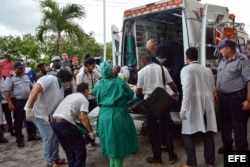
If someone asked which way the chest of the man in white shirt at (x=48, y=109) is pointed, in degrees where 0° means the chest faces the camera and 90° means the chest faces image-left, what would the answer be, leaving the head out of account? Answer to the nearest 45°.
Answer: approximately 270°

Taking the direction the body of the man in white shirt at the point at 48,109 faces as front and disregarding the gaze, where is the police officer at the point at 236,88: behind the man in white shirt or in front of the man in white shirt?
in front

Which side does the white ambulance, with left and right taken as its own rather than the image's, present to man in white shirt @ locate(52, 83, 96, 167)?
back

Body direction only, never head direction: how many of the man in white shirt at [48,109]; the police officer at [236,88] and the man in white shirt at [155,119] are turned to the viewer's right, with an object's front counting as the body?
1

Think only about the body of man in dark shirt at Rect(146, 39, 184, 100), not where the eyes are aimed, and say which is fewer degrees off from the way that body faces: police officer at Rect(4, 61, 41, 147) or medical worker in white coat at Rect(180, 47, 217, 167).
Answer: the police officer

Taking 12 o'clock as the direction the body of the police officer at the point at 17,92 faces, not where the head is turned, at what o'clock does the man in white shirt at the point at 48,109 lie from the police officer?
The man in white shirt is roughly at 1 o'clock from the police officer.

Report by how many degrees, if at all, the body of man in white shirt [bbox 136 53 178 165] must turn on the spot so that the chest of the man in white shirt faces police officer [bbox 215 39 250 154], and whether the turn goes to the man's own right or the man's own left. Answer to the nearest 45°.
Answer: approximately 135° to the man's own right

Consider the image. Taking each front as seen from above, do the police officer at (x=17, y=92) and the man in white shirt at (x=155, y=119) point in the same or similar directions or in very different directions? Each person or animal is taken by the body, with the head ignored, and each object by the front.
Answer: very different directions

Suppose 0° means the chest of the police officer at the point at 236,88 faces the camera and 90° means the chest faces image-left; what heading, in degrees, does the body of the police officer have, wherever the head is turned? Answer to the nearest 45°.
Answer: approximately 45°

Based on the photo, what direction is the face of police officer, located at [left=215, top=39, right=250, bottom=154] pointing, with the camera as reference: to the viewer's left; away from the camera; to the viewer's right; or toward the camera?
to the viewer's left

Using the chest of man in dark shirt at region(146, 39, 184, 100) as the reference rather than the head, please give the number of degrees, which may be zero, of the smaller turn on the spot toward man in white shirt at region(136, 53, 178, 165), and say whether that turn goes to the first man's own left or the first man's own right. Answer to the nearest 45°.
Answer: approximately 90° to the first man's own left

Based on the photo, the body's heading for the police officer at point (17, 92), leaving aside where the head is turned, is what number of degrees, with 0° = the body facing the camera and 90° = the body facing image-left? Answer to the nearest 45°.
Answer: approximately 315°

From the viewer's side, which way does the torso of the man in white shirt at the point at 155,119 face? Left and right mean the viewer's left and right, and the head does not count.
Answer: facing away from the viewer and to the left of the viewer
